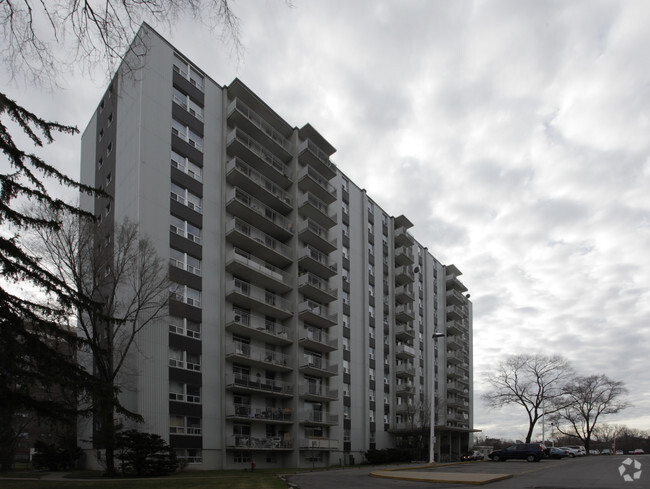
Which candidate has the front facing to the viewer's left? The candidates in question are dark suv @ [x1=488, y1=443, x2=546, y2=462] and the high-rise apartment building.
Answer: the dark suv

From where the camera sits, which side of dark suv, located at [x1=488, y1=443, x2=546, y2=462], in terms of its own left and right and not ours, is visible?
left

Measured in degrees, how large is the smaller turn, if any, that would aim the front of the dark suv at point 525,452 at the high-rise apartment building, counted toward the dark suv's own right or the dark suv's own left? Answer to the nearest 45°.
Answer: approximately 45° to the dark suv's own left

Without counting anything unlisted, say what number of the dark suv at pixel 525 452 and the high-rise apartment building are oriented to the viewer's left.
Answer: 1

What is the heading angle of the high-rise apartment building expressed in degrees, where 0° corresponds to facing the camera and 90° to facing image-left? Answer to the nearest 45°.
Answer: approximately 315°

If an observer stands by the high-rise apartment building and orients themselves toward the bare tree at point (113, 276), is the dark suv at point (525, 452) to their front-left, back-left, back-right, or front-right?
back-left

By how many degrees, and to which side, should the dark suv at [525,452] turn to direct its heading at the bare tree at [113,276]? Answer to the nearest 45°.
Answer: approximately 45° to its left
